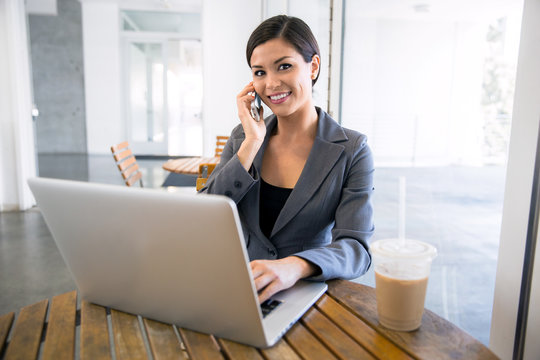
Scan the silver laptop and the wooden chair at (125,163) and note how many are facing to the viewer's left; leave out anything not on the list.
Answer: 0

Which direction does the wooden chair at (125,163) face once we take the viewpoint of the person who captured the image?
facing the viewer and to the right of the viewer

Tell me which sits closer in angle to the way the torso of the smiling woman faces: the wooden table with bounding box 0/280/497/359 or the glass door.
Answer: the wooden table

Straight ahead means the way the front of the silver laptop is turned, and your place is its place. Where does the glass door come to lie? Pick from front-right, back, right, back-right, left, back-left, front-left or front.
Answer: front-left

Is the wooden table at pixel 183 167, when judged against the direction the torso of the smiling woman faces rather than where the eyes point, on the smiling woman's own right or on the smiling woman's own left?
on the smiling woman's own right

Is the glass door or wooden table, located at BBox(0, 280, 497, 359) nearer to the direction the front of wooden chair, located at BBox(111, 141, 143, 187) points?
the wooden table

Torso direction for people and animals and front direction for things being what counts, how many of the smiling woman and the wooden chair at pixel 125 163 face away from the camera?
0

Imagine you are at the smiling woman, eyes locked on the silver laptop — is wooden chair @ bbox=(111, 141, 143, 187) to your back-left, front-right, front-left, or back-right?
back-right

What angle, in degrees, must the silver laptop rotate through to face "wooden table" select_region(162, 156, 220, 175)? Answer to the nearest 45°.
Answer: approximately 45° to its left

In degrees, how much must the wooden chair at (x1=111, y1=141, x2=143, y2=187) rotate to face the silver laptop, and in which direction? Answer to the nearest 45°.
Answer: approximately 45° to its right

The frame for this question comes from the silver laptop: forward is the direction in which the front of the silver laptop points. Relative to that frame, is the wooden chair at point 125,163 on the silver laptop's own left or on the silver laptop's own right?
on the silver laptop's own left

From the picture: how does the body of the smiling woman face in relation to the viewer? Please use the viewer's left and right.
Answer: facing the viewer and to the left of the viewer

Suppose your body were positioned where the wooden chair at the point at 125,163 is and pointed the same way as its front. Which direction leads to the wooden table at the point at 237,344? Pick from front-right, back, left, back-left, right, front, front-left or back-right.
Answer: front-right

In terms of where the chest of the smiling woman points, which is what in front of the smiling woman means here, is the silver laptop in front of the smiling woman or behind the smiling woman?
in front

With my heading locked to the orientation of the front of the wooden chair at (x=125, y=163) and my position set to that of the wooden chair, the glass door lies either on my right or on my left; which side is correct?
on my left

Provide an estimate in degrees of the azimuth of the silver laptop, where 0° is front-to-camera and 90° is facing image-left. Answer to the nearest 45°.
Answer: approximately 225°

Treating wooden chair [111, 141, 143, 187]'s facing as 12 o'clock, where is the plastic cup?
The plastic cup is roughly at 1 o'clock from the wooden chair.
